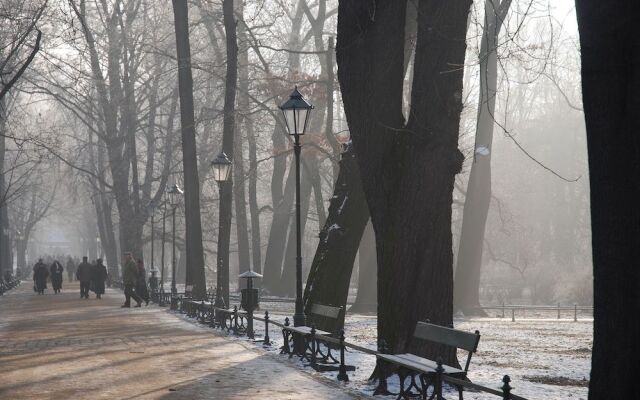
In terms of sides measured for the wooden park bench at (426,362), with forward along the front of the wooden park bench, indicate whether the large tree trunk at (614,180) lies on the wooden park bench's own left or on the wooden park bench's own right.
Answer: on the wooden park bench's own left

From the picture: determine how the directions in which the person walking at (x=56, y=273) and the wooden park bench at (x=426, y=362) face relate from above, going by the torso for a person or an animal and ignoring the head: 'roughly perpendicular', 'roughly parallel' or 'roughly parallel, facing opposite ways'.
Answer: roughly perpendicular

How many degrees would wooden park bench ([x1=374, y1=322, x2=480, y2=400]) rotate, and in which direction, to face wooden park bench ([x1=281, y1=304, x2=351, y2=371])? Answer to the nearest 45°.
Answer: approximately 135° to its right

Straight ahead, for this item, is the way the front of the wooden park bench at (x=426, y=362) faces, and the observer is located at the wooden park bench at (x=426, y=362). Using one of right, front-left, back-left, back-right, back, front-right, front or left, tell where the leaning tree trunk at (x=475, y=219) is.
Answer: back-right
